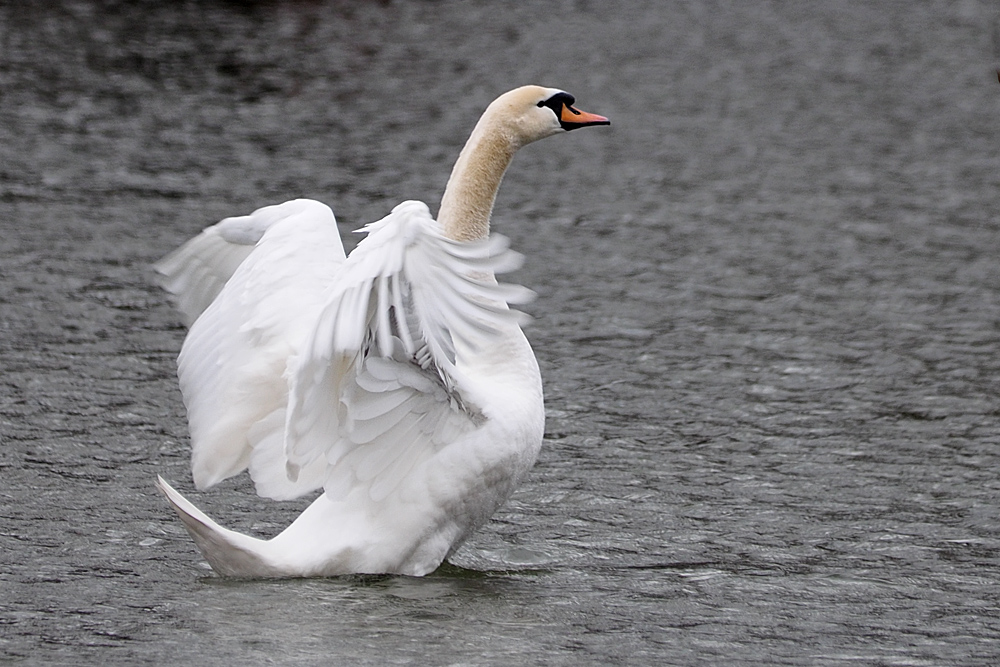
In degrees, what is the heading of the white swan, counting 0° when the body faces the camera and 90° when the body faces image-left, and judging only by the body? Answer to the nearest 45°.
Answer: approximately 270°
